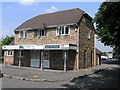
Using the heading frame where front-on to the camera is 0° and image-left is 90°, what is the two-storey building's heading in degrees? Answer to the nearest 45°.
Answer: approximately 45°
